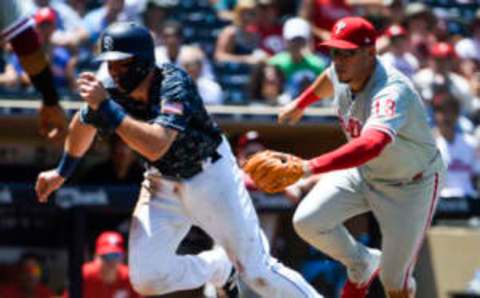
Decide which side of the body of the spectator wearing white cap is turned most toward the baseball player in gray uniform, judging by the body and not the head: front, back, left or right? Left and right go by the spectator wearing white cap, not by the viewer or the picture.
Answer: front

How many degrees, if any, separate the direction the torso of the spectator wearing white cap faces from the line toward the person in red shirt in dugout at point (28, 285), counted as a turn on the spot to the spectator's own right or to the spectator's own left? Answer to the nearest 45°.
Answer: approximately 45° to the spectator's own right

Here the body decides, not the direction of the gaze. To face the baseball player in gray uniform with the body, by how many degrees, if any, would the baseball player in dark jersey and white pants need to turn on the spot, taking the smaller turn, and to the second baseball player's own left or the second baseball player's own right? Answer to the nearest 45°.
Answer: approximately 135° to the second baseball player's own left

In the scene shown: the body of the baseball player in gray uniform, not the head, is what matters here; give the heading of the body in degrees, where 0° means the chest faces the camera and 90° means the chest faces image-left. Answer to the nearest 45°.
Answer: approximately 45°
